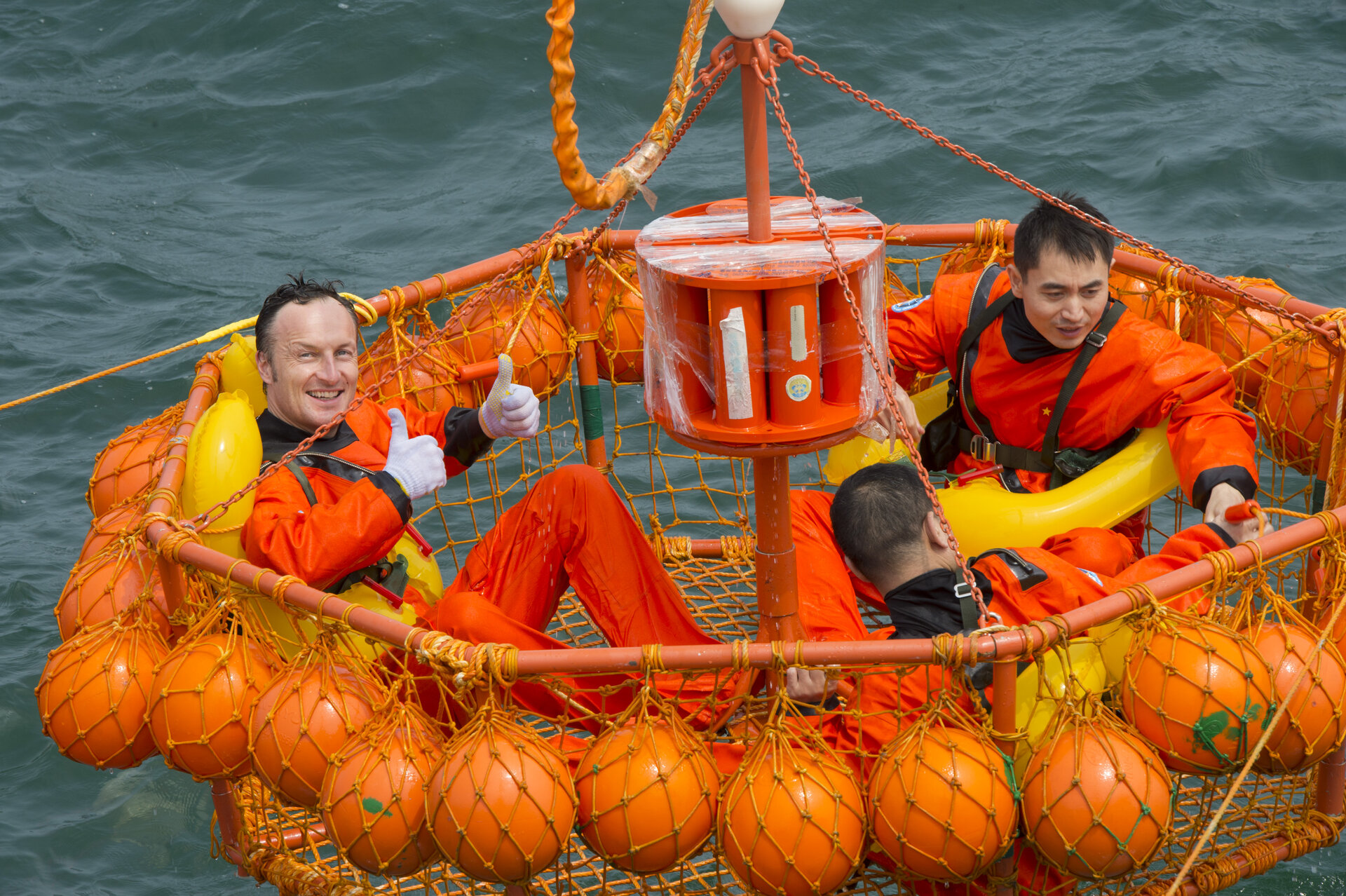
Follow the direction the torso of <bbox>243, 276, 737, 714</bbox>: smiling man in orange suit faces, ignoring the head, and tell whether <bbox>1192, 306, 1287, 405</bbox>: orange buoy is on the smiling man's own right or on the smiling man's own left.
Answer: on the smiling man's own left

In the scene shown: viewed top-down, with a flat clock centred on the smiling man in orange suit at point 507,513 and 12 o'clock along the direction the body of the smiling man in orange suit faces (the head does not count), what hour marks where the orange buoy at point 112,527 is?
The orange buoy is roughly at 5 o'clock from the smiling man in orange suit.

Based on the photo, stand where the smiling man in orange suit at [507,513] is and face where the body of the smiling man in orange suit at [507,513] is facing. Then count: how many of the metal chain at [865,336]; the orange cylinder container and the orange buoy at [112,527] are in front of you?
2

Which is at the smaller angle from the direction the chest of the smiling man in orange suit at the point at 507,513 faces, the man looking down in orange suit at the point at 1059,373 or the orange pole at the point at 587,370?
the man looking down in orange suit

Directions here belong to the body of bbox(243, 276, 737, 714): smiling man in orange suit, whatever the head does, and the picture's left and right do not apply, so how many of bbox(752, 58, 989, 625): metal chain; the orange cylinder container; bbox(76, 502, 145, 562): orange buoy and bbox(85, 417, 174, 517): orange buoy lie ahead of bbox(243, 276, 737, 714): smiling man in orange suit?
2

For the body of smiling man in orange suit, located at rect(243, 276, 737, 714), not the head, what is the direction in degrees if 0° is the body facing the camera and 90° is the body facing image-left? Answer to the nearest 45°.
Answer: approximately 315°
